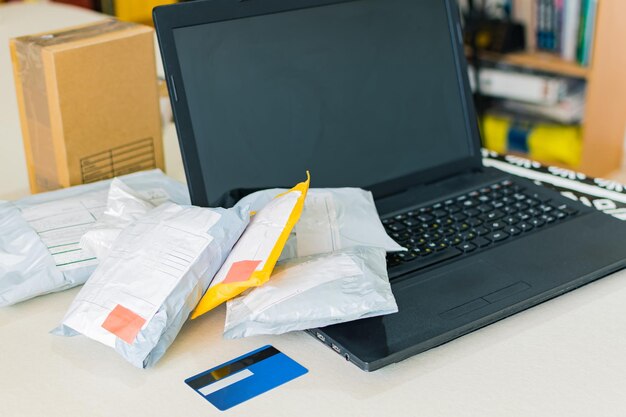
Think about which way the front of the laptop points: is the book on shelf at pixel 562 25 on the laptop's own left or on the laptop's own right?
on the laptop's own left

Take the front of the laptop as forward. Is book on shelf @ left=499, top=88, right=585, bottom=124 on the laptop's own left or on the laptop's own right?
on the laptop's own left

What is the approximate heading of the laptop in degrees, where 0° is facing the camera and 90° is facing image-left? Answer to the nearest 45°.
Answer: approximately 315°

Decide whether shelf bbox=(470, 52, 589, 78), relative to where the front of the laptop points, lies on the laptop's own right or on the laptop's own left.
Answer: on the laptop's own left

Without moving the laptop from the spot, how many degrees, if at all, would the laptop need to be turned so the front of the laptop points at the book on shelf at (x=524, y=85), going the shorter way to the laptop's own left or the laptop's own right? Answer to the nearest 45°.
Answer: approximately 135° to the laptop's own left
